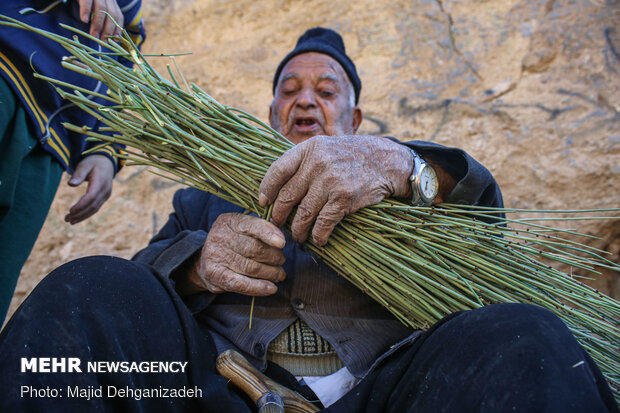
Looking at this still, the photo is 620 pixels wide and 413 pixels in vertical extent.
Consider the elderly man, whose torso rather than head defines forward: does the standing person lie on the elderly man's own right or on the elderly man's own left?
on the elderly man's own right

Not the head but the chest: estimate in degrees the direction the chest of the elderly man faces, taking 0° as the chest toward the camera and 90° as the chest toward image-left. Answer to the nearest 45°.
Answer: approximately 0°
